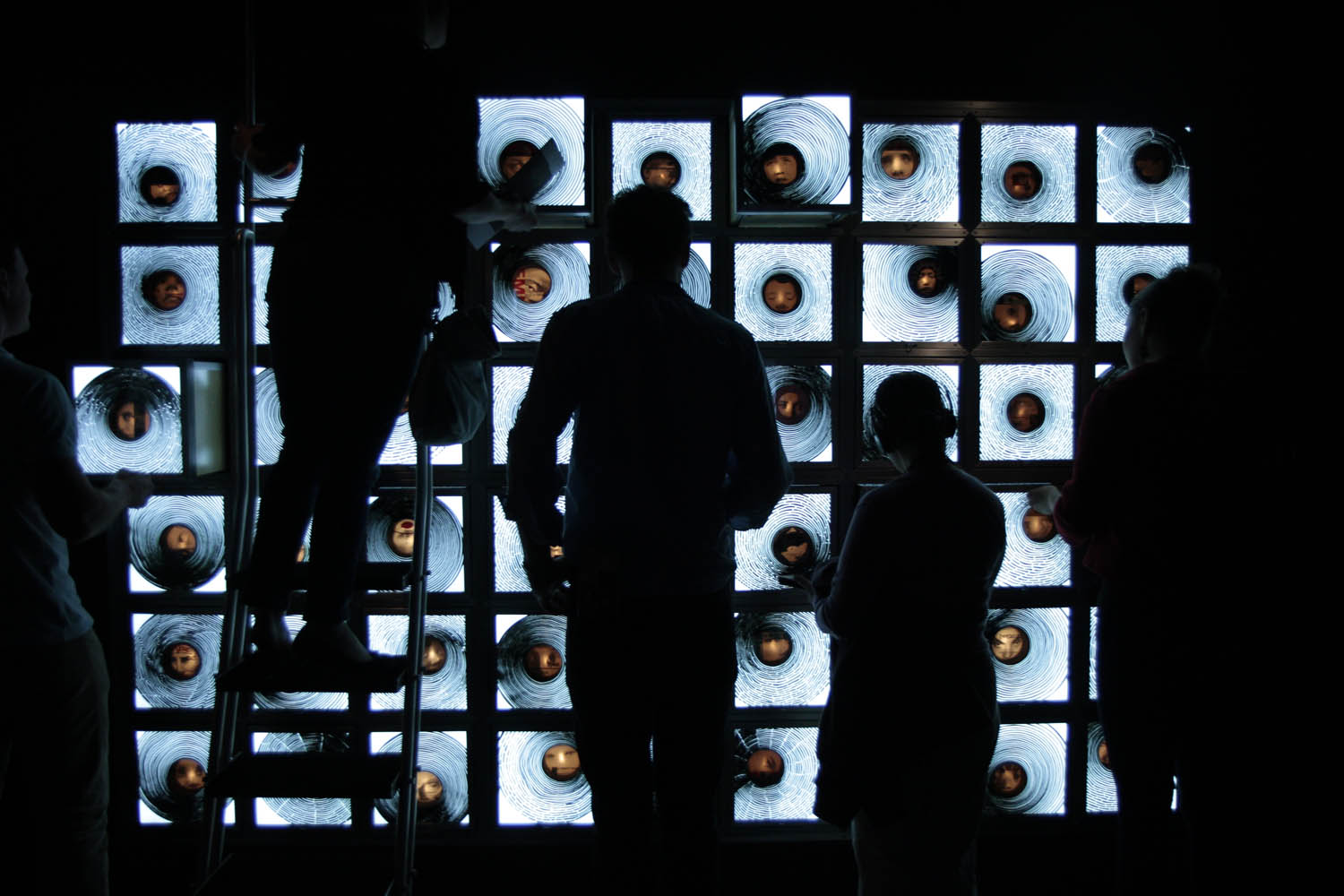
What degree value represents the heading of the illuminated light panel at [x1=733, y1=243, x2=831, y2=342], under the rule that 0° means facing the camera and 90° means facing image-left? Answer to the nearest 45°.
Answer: approximately 0°

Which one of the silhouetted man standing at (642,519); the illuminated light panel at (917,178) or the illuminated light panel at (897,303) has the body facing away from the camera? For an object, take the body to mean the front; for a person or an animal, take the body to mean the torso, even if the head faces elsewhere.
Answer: the silhouetted man standing

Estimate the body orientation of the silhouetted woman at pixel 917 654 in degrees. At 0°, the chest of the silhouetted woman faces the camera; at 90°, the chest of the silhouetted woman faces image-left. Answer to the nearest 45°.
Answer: approximately 135°

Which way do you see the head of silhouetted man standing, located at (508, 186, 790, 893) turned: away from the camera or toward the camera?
away from the camera

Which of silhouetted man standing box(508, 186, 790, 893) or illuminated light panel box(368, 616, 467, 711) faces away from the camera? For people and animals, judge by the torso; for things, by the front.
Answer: the silhouetted man standing

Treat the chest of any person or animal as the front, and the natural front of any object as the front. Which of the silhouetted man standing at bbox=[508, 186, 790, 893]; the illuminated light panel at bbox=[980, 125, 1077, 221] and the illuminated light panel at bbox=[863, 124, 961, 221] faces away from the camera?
the silhouetted man standing

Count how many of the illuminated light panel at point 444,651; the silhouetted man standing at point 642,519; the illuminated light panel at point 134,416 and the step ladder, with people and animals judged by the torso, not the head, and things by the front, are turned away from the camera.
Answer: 1

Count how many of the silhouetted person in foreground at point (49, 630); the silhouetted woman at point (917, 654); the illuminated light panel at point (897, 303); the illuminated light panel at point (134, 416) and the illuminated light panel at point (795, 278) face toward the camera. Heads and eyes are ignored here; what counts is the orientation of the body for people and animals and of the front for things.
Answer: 3

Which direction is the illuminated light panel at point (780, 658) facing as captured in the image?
toward the camera

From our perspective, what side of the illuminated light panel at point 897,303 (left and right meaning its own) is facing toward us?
front

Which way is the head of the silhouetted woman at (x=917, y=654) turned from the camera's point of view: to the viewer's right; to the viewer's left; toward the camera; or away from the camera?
away from the camera

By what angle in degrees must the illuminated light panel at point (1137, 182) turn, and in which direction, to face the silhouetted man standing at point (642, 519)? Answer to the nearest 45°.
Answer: approximately 45° to its right

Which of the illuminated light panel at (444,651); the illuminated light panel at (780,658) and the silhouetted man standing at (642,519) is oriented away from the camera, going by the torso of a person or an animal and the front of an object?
the silhouetted man standing

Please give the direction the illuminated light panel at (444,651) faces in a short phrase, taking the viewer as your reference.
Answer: facing the viewer

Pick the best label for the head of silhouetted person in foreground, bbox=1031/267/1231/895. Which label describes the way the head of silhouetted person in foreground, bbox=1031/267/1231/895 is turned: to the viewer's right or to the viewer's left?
to the viewer's left

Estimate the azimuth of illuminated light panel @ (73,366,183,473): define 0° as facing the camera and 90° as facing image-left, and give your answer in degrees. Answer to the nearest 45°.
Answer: approximately 0°

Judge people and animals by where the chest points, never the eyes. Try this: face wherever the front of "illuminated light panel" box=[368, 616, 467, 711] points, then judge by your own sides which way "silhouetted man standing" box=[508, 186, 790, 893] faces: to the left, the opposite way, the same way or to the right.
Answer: the opposite way

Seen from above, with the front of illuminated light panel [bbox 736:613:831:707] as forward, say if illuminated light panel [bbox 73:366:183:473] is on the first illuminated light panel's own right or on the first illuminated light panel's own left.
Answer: on the first illuminated light panel's own right

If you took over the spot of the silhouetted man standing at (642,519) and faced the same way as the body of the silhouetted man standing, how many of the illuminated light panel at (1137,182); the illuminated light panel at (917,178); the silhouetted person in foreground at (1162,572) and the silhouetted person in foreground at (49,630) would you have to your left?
1

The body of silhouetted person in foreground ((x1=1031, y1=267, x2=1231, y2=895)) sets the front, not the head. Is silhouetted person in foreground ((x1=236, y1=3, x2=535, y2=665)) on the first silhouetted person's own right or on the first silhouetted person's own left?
on the first silhouetted person's own left

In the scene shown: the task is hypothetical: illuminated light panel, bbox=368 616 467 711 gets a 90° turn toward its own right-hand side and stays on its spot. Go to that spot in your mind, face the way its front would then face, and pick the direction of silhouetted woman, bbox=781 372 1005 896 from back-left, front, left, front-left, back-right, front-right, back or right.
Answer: back-left
